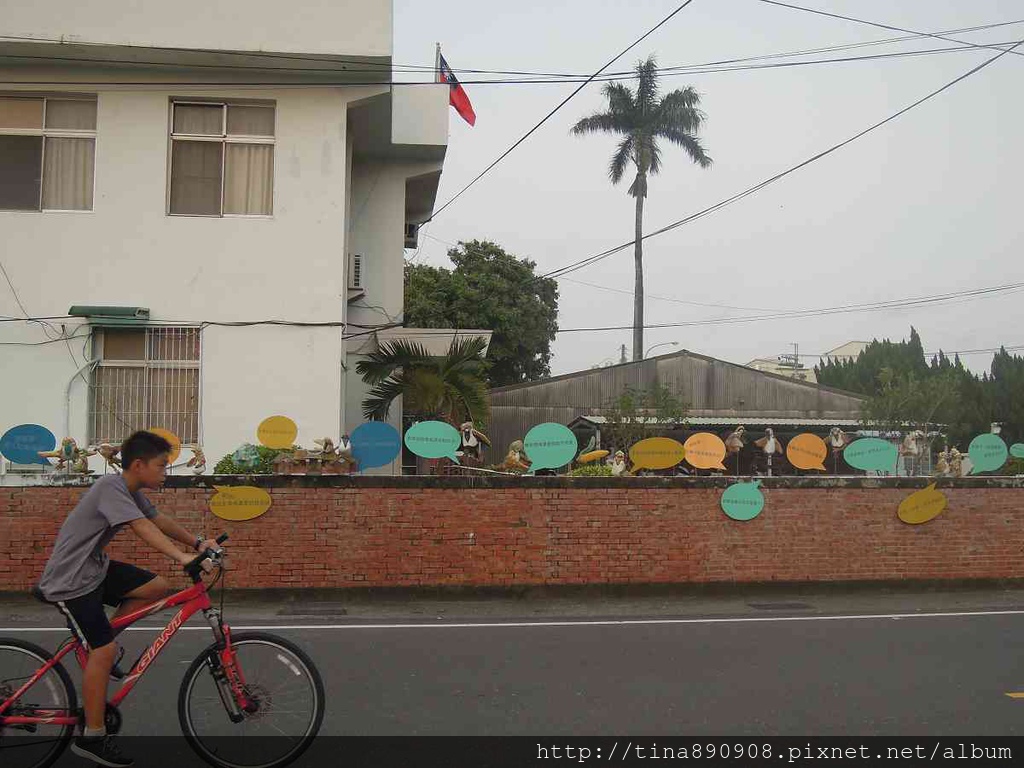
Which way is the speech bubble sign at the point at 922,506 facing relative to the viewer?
toward the camera

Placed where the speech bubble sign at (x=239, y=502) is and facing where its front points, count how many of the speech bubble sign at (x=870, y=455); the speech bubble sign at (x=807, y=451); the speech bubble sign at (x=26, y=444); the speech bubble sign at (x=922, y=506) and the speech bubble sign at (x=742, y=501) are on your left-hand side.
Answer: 4

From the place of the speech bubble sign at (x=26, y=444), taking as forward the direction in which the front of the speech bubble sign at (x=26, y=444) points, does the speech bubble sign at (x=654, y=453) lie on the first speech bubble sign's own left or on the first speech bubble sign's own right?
on the first speech bubble sign's own left

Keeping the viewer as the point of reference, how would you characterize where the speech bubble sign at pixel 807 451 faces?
facing the viewer

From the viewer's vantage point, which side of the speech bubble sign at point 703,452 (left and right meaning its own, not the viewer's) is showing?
front

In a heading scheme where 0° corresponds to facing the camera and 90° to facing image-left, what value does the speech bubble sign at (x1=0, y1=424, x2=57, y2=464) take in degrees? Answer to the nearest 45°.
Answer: approximately 0°

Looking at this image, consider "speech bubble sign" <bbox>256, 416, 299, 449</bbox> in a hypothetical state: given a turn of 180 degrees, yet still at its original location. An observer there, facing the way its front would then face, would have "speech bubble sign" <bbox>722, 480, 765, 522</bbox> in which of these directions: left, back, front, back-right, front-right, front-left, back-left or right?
right

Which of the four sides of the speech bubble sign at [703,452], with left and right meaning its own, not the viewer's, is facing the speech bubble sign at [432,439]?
right

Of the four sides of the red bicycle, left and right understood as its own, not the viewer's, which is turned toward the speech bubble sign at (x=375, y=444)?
left
